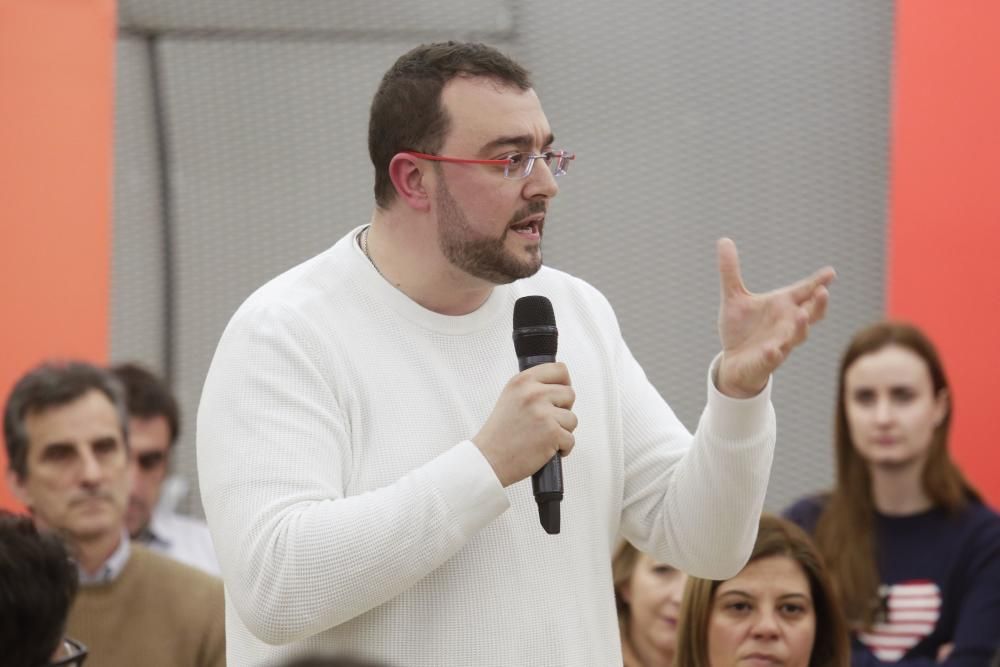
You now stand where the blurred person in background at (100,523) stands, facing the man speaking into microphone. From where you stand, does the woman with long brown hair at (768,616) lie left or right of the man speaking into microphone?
left

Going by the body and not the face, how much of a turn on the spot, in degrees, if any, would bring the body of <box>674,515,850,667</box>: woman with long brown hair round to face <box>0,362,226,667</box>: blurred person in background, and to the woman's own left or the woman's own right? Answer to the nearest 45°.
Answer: approximately 90° to the woman's own right

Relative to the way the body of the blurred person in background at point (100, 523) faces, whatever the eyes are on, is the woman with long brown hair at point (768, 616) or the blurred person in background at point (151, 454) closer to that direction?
the woman with long brown hair

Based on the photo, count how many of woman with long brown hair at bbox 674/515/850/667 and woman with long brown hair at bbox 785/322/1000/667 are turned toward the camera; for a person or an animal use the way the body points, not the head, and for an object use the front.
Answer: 2

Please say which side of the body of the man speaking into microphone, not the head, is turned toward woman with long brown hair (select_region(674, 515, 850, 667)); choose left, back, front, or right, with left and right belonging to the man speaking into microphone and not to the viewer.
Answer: left
